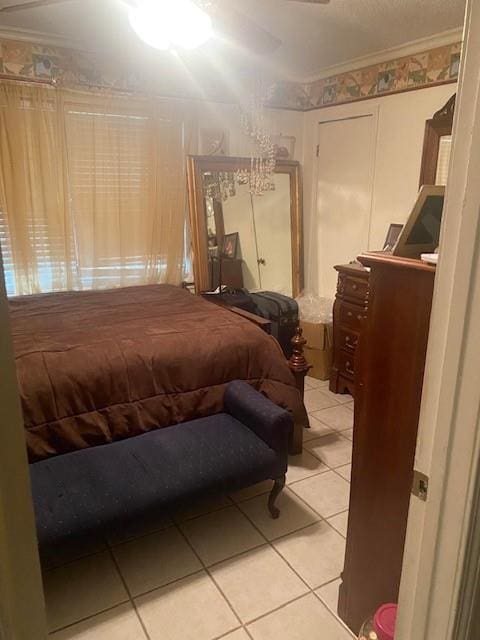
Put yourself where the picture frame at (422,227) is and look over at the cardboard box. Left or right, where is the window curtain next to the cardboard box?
left

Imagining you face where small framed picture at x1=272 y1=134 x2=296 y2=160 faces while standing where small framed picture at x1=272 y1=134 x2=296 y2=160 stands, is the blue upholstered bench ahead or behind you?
ahead

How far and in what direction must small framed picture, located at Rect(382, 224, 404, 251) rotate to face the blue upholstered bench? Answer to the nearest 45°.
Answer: approximately 45° to its left

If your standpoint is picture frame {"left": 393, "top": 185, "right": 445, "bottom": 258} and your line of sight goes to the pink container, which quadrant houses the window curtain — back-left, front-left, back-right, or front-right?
back-right

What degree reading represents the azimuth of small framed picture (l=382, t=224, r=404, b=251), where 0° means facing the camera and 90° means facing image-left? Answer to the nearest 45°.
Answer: approximately 45°

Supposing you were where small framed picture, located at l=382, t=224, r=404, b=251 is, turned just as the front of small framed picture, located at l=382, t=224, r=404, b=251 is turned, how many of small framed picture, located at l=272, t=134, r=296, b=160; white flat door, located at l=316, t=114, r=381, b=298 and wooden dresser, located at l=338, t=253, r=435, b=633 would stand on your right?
2

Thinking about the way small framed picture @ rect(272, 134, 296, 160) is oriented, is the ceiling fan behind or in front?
in front

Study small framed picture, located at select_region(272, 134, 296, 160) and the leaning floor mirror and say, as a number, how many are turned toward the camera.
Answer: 2

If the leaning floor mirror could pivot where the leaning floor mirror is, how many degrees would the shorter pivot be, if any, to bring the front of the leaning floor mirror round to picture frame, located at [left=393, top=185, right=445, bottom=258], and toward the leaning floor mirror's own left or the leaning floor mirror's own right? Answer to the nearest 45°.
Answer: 0° — it already faces it
